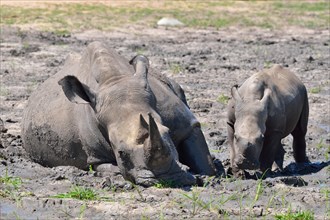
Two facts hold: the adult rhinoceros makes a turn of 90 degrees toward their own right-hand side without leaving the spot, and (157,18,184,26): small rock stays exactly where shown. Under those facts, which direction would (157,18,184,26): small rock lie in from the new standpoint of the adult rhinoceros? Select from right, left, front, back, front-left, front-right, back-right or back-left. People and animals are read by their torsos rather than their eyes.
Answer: back-right

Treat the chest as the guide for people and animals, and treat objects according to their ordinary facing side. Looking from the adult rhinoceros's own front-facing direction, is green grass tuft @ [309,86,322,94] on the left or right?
on its left

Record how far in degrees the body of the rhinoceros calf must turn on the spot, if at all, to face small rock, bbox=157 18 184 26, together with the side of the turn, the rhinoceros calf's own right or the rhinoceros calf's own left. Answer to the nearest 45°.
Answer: approximately 135° to the rhinoceros calf's own right

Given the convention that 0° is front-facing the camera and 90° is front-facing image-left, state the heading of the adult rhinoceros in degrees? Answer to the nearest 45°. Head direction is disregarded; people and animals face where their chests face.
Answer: approximately 315°

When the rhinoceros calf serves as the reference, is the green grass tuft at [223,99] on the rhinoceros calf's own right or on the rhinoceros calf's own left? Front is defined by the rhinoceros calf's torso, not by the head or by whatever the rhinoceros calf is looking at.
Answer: on the rhinoceros calf's own right

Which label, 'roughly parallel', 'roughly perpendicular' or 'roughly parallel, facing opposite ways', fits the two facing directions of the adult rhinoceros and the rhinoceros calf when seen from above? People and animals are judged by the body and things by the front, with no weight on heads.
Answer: roughly perpendicular
